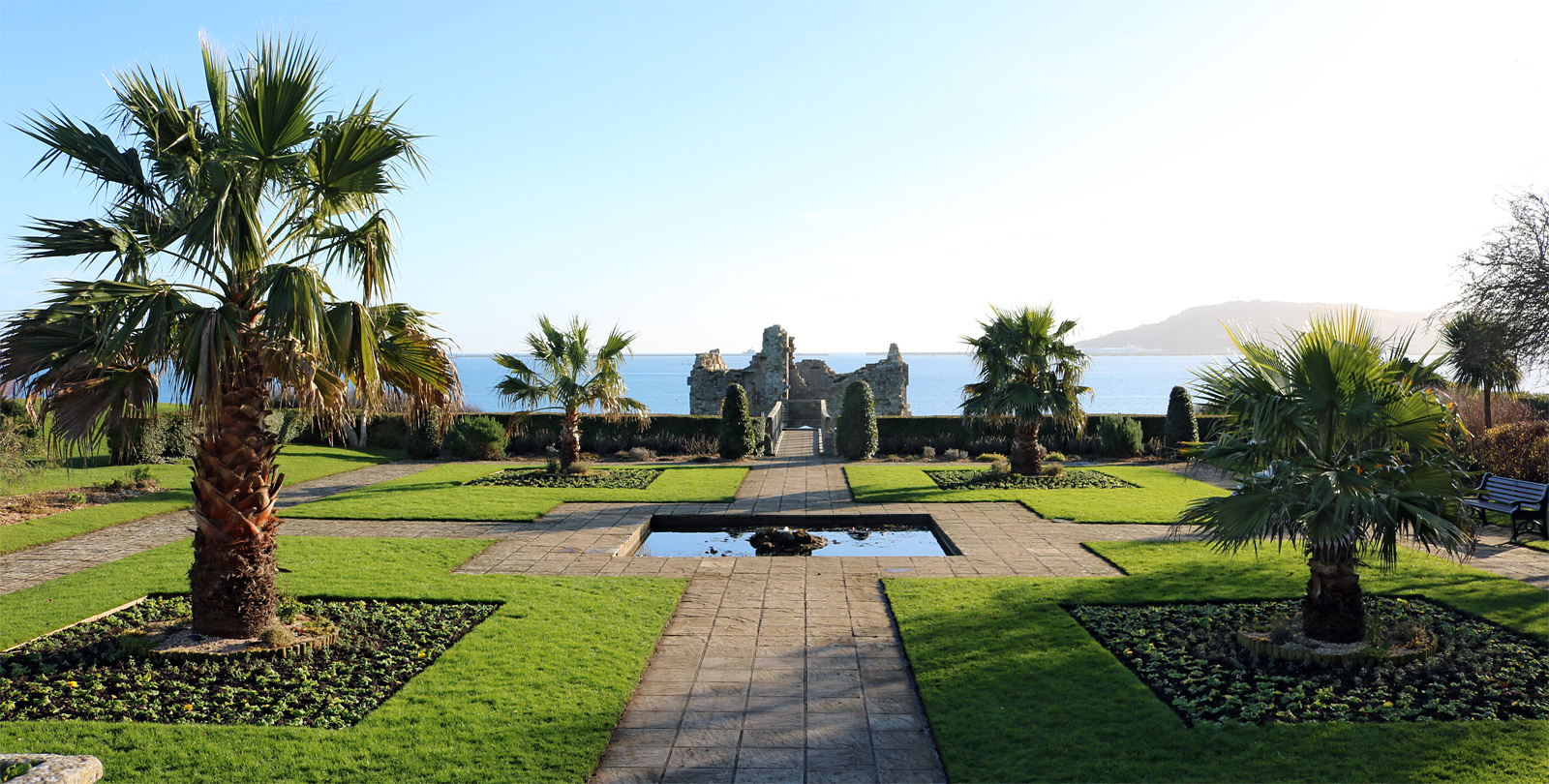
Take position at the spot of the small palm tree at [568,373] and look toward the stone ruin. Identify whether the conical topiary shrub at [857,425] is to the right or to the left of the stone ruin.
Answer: right

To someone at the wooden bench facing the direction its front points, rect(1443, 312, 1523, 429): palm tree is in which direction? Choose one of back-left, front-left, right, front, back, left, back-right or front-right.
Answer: back-right

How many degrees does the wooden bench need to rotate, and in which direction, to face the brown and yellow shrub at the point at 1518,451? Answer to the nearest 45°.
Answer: approximately 135° to its right

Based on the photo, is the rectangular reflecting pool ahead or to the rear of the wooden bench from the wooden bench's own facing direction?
ahead

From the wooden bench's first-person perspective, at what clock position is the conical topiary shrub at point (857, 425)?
The conical topiary shrub is roughly at 2 o'clock from the wooden bench.

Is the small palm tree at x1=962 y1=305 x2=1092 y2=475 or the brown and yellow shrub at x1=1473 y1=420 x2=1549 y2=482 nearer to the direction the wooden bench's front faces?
the small palm tree

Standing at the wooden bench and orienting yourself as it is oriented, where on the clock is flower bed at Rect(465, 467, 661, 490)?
The flower bed is roughly at 1 o'clock from the wooden bench.

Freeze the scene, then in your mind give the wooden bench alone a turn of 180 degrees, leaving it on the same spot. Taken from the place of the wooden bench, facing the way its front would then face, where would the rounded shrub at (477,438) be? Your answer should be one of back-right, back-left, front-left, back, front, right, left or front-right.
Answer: back-left

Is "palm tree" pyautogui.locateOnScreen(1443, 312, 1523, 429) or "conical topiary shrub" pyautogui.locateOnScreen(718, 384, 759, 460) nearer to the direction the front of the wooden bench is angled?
the conical topiary shrub

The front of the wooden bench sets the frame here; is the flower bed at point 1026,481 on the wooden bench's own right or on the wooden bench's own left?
on the wooden bench's own right

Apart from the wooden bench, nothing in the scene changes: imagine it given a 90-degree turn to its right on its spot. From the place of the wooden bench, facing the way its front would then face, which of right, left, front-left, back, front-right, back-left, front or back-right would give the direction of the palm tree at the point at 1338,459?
back-left

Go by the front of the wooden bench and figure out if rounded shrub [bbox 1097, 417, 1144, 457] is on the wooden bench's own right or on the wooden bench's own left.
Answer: on the wooden bench's own right

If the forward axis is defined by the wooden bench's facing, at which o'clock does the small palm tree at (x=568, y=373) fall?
The small palm tree is roughly at 1 o'clock from the wooden bench.

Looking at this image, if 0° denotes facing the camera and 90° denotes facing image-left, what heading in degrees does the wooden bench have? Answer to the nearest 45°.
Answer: approximately 45°

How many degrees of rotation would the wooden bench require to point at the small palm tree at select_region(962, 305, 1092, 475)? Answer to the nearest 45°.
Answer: approximately 45° to its right

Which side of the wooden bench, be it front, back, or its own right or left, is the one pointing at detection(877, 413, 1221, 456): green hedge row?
right
